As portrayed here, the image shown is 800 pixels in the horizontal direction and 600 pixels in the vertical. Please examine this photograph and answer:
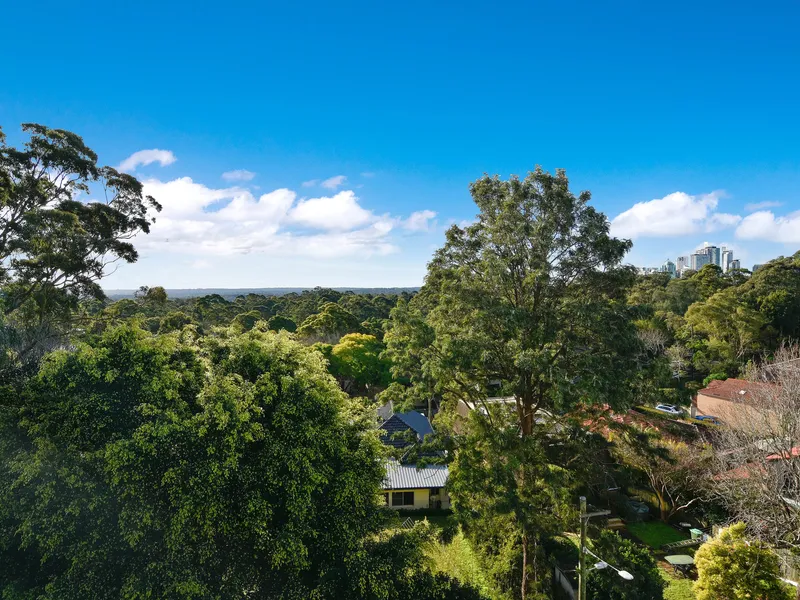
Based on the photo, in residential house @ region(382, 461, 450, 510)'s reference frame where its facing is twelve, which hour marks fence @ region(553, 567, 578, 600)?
The fence is roughly at 11 o'clock from the residential house.

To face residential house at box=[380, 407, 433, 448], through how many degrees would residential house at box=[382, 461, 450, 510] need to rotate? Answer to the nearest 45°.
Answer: approximately 180°

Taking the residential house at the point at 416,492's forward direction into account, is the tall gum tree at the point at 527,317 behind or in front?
in front

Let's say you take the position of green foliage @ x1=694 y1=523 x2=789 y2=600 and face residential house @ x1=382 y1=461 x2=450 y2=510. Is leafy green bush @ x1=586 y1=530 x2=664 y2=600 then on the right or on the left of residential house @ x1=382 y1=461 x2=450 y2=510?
left

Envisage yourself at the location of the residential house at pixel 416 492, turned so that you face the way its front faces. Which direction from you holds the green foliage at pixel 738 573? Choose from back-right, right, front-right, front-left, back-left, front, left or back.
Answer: front-left

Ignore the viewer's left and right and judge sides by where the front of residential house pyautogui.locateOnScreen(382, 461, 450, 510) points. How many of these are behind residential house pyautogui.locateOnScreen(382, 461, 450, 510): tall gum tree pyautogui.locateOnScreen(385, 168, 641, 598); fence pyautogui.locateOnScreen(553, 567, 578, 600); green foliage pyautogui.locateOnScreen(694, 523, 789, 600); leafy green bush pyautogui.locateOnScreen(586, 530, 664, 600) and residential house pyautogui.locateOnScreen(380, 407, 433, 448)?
1

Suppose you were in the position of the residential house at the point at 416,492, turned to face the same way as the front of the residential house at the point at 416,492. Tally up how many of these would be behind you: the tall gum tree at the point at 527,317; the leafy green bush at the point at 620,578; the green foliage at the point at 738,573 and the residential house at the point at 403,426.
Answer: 1

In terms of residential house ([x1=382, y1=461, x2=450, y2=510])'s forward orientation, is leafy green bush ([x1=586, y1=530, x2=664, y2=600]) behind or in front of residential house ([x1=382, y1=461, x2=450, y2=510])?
in front

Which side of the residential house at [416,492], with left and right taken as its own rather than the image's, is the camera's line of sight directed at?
front

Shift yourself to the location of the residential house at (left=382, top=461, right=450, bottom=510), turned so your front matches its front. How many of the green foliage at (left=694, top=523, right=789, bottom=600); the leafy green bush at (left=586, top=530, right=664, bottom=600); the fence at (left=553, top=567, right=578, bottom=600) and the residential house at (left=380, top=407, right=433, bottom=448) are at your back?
1
